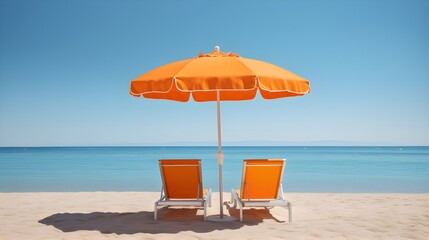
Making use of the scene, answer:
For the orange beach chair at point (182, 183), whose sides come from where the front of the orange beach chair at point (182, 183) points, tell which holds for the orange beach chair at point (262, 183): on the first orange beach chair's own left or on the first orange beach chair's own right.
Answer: on the first orange beach chair's own right

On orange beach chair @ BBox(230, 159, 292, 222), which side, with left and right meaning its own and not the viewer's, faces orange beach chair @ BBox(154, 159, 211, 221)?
left

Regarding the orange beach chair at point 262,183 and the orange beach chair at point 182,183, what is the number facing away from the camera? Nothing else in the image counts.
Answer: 2

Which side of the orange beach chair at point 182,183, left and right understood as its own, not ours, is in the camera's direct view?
back

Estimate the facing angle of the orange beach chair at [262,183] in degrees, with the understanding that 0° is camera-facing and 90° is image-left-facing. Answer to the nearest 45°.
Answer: approximately 180°
